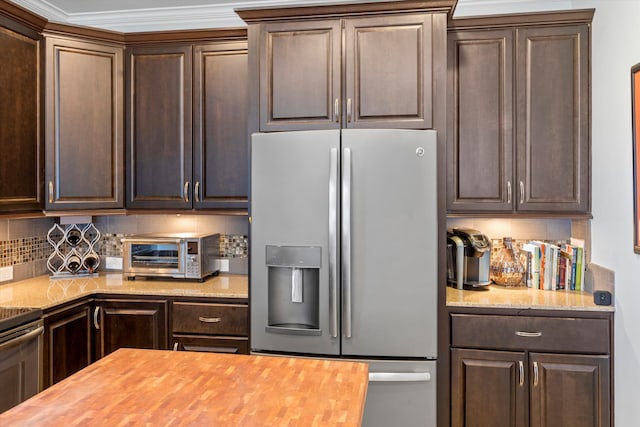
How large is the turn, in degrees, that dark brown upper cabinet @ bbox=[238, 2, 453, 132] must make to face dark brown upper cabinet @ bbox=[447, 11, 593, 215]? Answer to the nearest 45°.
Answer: approximately 90° to its left

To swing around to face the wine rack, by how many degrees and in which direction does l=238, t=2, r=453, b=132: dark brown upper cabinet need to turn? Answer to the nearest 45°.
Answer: approximately 90° to its right

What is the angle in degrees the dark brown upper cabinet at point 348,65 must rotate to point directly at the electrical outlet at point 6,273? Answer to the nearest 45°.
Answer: approximately 90° to its right

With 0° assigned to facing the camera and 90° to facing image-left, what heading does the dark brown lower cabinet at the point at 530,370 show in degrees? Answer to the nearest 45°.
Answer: approximately 0°
